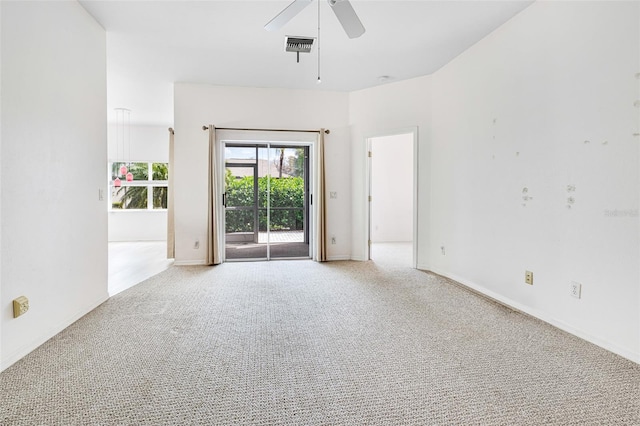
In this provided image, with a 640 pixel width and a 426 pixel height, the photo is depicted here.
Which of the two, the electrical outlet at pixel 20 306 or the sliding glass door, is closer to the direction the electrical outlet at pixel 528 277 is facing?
the electrical outlet

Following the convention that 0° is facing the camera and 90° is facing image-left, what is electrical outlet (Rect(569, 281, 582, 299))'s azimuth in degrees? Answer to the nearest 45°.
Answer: approximately 45°

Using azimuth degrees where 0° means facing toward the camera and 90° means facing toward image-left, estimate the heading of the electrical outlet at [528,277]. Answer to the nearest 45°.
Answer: approximately 45°

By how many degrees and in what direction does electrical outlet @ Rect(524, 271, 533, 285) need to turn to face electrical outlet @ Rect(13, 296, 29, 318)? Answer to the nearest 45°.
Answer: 0° — it already faces it
